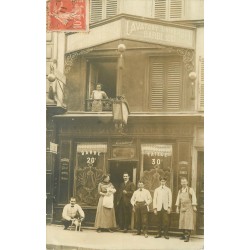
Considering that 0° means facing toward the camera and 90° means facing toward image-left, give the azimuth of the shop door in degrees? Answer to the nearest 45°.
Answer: approximately 0°

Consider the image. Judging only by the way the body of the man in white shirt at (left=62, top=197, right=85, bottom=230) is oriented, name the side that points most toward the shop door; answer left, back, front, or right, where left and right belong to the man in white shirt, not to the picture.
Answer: left

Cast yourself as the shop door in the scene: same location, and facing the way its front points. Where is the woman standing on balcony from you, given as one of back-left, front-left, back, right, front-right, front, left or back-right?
right
